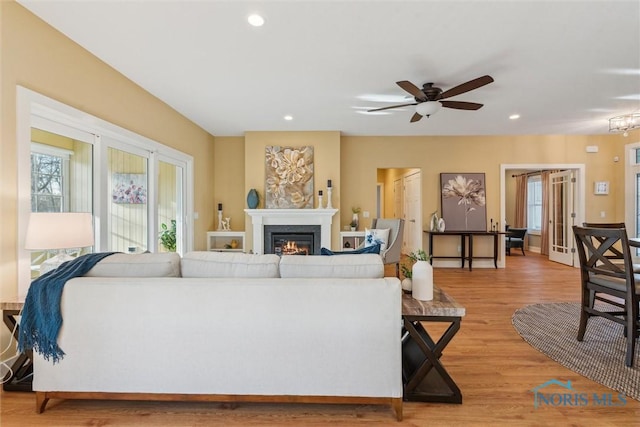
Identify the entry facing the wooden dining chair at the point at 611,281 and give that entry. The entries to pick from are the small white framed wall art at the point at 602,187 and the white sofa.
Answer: the small white framed wall art

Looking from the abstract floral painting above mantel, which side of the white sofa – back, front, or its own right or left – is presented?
front

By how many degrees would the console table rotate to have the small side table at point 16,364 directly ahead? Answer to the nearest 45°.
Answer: approximately 45° to its right

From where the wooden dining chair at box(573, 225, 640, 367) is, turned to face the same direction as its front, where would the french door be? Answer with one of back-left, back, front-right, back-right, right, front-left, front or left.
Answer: front-left

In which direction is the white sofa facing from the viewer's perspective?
away from the camera

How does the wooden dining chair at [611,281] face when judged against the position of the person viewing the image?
facing away from the viewer and to the right of the viewer

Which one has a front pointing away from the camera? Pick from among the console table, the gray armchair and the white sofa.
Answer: the white sofa

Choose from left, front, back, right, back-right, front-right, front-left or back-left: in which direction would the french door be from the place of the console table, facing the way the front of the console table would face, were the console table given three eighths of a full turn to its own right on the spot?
right

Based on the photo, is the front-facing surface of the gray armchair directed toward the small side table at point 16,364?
yes

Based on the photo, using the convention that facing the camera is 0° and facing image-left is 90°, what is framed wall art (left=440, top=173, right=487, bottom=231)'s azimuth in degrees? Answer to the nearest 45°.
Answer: approximately 0°

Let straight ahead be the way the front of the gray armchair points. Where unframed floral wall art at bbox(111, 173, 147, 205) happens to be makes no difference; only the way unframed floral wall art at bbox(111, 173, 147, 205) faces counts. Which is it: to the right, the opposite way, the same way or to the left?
to the left

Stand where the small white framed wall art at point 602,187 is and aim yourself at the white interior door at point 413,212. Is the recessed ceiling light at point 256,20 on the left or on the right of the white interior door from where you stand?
left

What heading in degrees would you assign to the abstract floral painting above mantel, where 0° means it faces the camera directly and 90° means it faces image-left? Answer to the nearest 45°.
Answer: approximately 0°

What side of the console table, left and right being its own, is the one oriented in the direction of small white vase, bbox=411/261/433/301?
front

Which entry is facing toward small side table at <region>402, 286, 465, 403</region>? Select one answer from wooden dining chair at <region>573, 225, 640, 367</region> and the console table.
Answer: the console table
